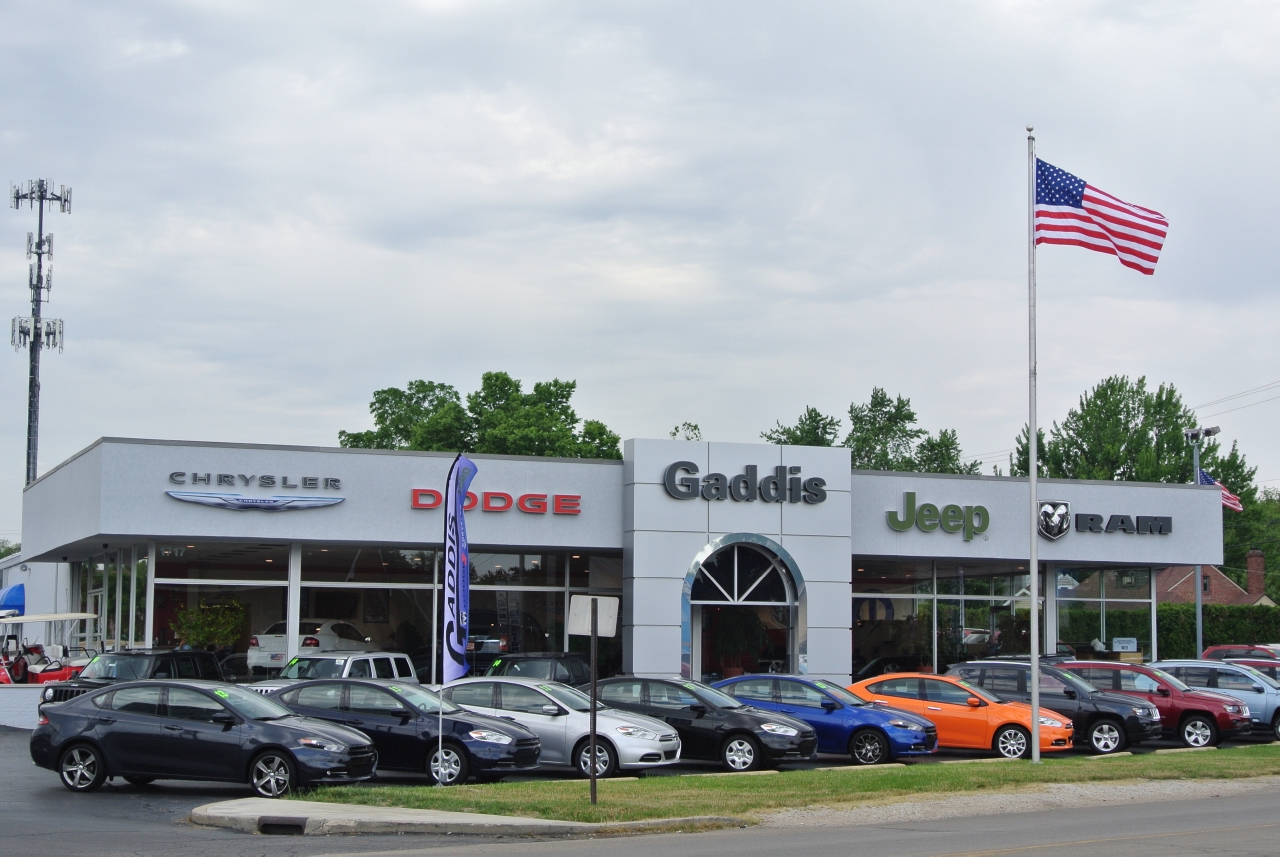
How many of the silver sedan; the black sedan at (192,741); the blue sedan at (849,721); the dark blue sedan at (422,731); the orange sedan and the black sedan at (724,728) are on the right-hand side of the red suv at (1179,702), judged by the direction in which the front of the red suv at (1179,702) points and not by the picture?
6

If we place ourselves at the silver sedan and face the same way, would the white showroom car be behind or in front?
behind

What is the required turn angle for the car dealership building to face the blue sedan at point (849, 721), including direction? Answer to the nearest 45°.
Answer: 0° — it already faces it

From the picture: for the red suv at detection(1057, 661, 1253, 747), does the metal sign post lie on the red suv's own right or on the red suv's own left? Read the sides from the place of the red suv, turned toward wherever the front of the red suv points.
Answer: on the red suv's own right

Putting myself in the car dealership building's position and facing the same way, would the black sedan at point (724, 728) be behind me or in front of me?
in front

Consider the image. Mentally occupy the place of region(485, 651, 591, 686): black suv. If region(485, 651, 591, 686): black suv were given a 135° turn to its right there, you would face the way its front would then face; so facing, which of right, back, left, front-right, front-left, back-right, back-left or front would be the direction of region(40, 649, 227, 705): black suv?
left

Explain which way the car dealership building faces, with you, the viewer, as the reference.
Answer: facing the viewer

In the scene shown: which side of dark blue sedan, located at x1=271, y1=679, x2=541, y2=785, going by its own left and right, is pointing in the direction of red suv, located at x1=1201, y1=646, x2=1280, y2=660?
left

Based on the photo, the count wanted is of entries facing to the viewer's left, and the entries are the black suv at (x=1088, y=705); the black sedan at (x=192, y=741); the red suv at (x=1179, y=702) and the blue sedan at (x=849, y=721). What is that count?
0

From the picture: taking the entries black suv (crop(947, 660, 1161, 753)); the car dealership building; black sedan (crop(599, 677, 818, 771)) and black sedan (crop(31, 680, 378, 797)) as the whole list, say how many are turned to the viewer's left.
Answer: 0

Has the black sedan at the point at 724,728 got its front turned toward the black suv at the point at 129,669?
no

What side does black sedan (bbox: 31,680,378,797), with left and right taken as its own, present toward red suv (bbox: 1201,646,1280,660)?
left

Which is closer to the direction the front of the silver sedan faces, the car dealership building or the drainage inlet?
the drainage inlet

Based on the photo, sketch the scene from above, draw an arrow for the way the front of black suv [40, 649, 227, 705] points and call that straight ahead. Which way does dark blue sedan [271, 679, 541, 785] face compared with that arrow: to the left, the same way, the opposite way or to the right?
to the left

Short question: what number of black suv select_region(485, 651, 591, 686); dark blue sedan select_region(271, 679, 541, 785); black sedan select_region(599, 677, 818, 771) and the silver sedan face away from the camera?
0

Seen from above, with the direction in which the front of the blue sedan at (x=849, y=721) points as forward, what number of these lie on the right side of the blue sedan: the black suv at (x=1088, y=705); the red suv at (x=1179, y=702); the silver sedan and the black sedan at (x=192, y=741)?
2

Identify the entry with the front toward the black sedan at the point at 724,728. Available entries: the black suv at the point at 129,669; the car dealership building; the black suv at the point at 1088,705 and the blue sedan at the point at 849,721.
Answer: the car dealership building

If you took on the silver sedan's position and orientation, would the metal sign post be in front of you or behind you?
in front

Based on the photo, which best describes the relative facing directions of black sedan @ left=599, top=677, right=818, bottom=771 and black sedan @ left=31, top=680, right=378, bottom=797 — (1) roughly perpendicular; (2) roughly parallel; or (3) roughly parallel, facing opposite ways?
roughly parallel

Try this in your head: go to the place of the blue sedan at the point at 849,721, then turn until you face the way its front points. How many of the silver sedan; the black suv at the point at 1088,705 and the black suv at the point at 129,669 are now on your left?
1
